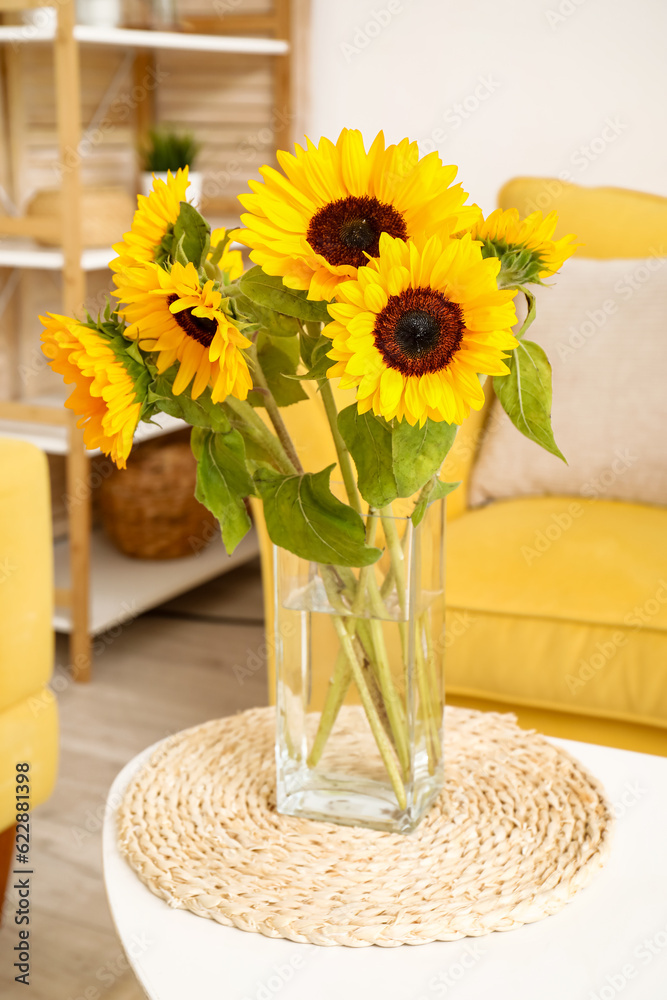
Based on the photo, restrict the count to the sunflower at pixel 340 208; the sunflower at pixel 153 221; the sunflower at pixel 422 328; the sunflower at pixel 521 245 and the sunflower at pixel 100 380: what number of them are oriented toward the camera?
2

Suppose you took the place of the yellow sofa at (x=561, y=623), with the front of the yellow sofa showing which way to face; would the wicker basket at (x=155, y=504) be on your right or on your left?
on your right

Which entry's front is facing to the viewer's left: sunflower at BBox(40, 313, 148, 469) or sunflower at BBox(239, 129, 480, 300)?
sunflower at BBox(40, 313, 148, 469)

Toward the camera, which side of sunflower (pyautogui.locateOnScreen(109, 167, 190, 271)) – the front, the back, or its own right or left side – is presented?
left

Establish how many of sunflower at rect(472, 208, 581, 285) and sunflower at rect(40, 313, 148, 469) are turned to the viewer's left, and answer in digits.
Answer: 1

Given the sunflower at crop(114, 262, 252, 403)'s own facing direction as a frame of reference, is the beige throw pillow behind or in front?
behind

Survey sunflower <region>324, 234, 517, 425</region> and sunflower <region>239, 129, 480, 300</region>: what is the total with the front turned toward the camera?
2

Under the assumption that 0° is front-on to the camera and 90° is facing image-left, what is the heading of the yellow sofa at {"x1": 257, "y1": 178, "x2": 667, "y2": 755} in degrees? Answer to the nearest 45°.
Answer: approximately 45°
